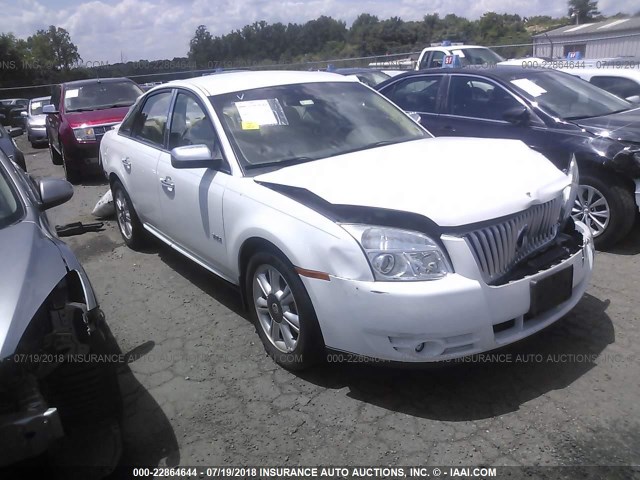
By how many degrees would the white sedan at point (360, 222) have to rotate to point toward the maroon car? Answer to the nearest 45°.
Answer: approximately 180°

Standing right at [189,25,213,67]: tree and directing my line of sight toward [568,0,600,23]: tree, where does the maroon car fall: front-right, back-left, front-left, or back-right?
front-right

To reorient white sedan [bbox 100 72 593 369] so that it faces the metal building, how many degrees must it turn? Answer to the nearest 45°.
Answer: approximately 90° to its left

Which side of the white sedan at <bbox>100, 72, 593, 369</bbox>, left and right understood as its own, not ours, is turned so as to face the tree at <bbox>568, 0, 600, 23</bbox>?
left

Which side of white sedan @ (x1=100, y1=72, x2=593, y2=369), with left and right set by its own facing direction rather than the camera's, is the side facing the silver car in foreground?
right

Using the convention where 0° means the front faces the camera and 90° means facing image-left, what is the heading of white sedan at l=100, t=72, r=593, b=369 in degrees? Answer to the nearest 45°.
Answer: approximately 315°

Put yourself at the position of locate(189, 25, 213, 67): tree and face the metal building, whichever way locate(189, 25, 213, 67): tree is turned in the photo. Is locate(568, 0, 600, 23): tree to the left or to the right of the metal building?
left

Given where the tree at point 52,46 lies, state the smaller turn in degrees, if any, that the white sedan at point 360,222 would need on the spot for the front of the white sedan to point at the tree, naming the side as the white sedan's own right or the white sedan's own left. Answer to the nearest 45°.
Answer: approximately 180°
